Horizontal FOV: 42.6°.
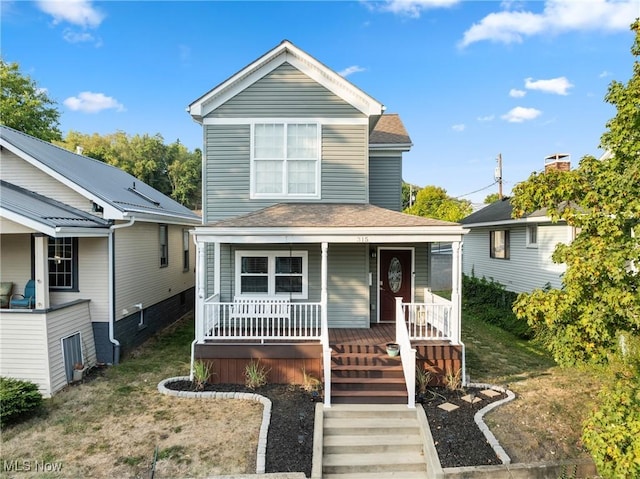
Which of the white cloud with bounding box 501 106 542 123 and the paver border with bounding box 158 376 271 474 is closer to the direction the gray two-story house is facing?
the paver border

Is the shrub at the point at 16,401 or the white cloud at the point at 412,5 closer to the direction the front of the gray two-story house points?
the shrub

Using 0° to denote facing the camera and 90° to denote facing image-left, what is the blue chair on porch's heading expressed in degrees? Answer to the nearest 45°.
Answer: approximately 45°

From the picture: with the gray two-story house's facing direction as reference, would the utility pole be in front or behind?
behind

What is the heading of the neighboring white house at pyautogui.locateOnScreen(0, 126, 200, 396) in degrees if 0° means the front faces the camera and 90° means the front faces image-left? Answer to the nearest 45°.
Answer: approximately 45°

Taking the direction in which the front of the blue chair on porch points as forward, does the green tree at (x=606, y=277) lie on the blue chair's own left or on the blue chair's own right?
on the blue chair's own left
